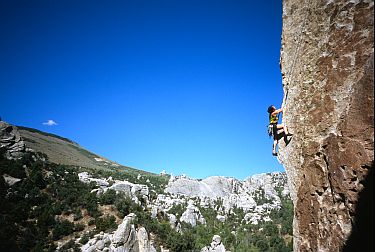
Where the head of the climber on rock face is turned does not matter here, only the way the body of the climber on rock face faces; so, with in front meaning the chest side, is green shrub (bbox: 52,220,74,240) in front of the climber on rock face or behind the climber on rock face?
behind

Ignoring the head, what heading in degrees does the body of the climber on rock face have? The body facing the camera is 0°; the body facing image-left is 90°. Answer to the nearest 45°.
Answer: approximately 270°
